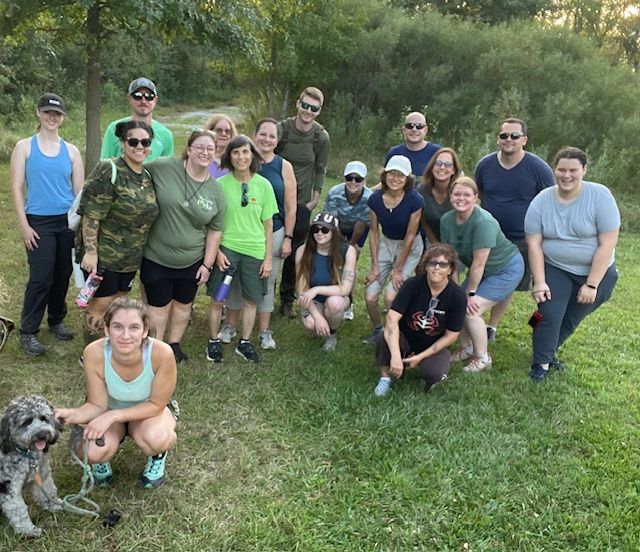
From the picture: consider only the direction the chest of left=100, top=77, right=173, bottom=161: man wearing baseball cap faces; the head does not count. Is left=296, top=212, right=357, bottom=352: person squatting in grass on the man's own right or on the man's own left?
on the man's own left

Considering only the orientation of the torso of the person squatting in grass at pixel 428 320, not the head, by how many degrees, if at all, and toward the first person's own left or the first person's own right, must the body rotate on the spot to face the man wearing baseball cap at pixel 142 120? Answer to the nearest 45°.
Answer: approximately 90° to the first person's own right

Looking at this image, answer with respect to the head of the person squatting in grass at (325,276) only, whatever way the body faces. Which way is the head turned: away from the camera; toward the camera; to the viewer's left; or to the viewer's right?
toward the camera

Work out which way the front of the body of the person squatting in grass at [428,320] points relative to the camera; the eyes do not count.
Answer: toward the camera

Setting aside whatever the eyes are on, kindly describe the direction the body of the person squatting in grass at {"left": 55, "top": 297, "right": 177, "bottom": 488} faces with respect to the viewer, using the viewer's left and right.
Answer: facing the viewer

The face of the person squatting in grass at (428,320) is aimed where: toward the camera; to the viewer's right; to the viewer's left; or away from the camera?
toward the camera

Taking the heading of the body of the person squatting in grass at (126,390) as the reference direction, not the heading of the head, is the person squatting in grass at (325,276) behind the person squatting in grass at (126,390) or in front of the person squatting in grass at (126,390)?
behind

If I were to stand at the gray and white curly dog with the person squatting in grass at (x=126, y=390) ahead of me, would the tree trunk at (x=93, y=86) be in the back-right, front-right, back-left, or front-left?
front-left

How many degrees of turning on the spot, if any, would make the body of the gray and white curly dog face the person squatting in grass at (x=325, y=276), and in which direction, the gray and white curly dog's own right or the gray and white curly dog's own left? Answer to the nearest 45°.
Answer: approximately 90° to the gray and white curly dog's own left

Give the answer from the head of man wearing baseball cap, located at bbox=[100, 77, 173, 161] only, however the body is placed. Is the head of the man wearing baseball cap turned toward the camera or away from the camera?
toward the camera

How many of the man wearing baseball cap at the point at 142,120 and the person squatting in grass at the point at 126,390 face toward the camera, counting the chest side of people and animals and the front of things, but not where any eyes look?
2

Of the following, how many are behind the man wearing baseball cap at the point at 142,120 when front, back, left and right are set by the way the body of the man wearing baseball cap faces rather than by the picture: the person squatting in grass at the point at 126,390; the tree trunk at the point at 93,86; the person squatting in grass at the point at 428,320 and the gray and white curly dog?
1

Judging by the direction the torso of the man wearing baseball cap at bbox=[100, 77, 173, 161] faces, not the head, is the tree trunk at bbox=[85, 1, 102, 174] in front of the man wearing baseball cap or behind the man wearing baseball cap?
behind

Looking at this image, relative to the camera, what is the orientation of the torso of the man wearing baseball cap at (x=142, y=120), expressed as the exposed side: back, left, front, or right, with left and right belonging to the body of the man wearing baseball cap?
front

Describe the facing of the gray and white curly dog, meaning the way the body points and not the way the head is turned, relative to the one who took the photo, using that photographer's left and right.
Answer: facing the viewer and to the right of the viewer

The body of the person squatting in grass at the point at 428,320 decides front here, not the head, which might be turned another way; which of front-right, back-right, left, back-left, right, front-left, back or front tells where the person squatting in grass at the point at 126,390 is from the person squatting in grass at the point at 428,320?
front-right

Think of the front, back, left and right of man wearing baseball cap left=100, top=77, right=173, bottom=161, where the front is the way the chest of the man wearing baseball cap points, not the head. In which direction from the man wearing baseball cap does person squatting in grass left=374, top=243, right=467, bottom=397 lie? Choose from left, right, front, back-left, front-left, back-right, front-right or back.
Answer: front-left

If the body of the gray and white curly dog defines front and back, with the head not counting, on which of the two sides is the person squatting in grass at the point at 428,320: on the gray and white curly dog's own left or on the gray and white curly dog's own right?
on the gray and white curly dog's own left
